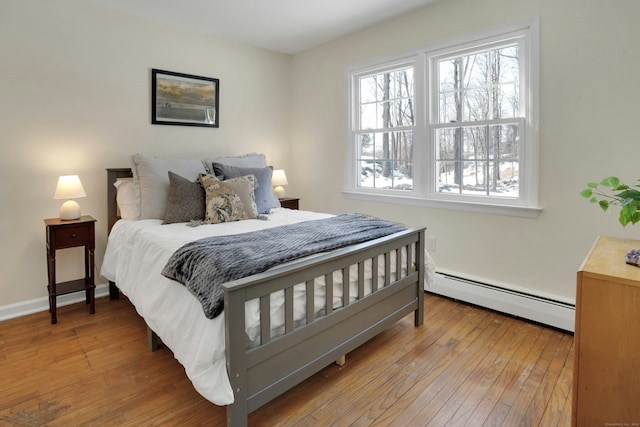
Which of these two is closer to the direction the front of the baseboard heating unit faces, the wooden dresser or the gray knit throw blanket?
the gray knit throw blanket

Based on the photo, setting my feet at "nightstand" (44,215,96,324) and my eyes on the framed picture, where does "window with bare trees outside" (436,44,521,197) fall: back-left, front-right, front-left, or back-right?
front-right

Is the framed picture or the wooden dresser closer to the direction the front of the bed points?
the wooden dresser

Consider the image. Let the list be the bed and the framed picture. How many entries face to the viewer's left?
0

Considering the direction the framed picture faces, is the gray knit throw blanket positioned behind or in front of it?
in front

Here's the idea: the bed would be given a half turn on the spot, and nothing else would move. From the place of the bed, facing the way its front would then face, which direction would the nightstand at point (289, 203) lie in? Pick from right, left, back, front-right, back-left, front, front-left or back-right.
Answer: front-right

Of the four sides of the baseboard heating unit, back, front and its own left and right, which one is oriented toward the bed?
front

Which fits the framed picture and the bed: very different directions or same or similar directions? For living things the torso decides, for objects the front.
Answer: same or similar directions

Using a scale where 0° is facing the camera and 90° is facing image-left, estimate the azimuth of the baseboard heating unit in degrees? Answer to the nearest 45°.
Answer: approximately 45°

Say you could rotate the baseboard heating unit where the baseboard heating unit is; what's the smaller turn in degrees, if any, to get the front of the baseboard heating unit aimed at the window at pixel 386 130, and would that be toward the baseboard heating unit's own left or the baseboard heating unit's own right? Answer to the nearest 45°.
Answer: approximately 90° to the baseboard heating unit's own right

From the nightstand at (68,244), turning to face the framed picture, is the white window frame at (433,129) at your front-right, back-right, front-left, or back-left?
front-right

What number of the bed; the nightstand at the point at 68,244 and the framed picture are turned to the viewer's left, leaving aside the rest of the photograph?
0
